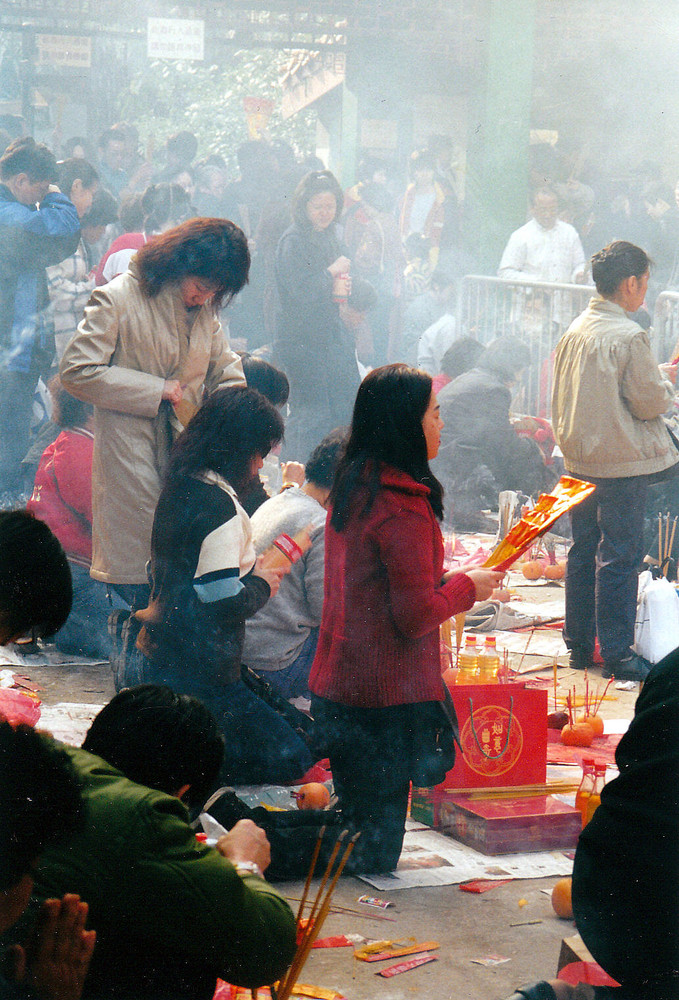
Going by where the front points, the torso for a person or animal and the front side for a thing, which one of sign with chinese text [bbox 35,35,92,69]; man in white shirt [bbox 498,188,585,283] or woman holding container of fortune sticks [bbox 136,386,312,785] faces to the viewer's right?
the woman holding container of fortune sticks

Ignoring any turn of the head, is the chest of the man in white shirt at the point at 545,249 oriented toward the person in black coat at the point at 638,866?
yes

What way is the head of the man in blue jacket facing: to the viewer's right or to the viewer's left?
to the viewer's right

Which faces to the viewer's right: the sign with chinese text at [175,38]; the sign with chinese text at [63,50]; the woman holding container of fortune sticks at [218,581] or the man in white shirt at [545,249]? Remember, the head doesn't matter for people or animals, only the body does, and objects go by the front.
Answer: the woman holding container of fortune sticks

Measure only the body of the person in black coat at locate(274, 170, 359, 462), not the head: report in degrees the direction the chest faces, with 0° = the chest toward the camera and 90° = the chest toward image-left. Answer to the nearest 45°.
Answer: approximately 315°
